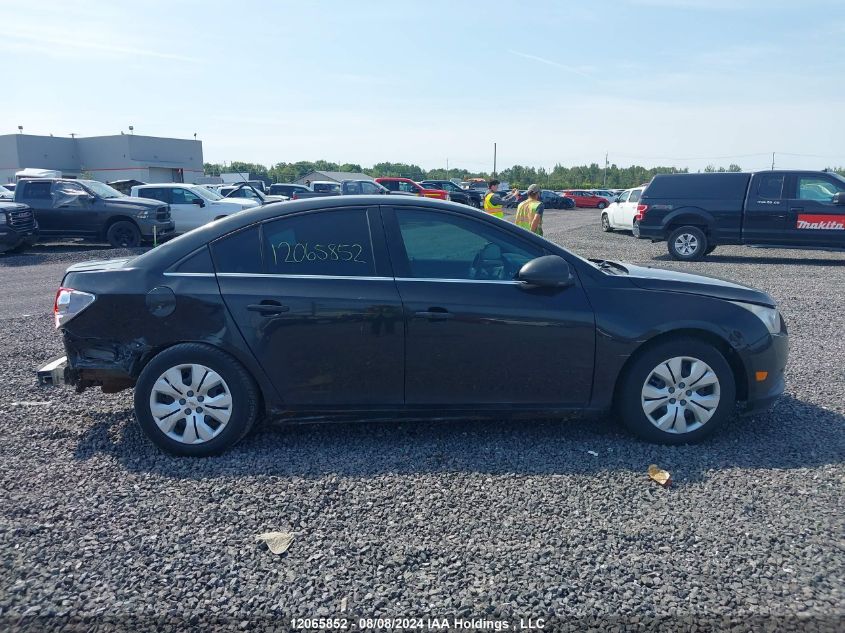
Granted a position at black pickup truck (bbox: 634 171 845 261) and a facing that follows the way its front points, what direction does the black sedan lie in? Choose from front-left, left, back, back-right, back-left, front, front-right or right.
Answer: right

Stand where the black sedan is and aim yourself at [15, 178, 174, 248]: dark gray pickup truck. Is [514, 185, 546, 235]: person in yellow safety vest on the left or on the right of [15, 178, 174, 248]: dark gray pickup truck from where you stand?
right

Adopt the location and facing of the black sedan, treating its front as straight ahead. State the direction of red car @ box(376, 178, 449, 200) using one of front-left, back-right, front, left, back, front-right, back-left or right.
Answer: left

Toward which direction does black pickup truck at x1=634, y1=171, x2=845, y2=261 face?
to the viewer's right

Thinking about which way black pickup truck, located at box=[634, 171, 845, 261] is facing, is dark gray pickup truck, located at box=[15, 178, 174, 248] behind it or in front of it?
behind

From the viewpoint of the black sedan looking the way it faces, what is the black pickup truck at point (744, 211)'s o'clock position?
The black pickup truck is roughly at 10 o'clock from the black sedan.

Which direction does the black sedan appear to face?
to the viewer's right

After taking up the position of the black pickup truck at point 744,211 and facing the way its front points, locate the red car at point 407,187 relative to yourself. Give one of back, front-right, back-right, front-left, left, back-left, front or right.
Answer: back-left

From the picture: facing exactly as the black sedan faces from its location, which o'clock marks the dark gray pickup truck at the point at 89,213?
The dark gray pickup truck is roughly at 8 o'clock from the black sedan.

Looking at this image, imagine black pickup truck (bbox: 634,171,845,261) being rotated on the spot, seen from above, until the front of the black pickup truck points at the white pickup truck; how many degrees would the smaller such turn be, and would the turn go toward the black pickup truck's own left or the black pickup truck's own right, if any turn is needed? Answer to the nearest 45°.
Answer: approximately 180°

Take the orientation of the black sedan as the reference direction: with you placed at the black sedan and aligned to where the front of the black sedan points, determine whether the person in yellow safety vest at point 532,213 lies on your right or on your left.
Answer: on your left
